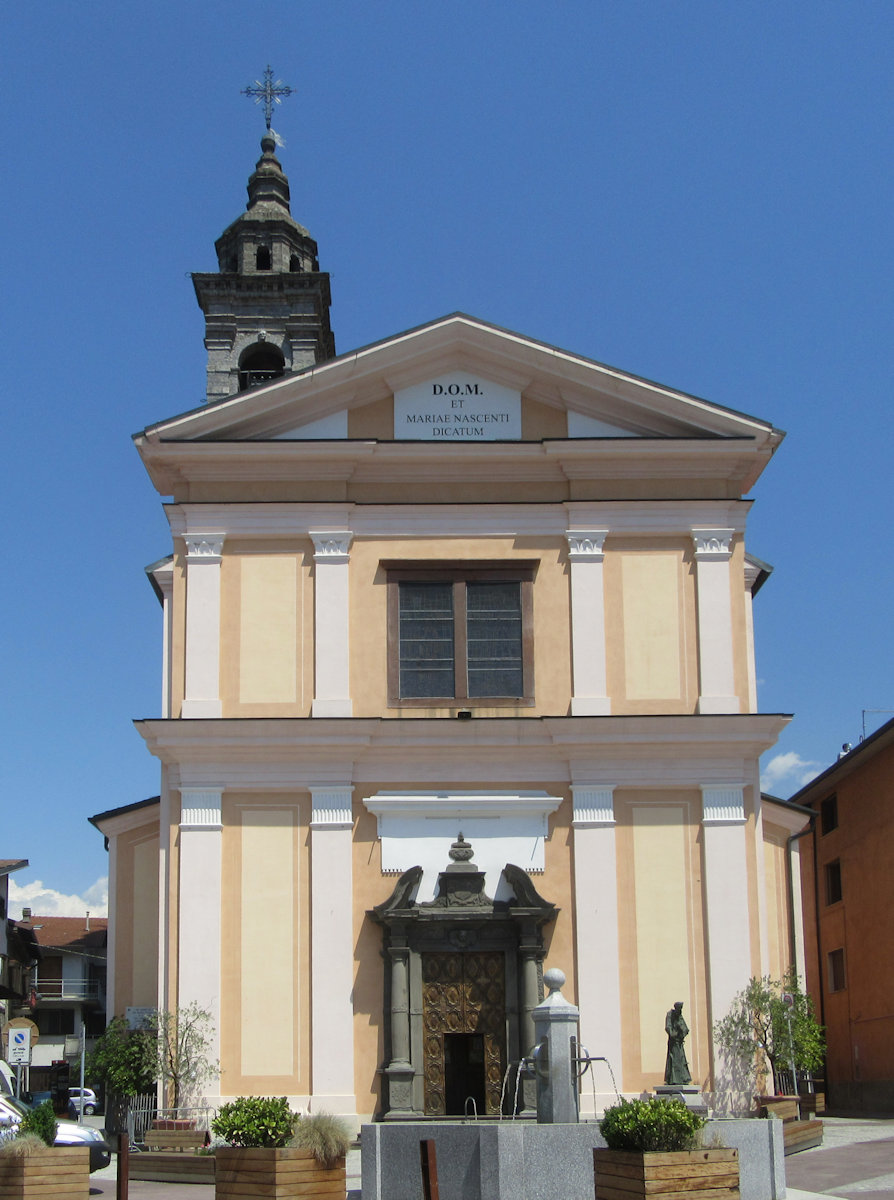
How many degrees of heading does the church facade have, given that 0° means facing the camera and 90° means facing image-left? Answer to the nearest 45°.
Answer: approximately 0°

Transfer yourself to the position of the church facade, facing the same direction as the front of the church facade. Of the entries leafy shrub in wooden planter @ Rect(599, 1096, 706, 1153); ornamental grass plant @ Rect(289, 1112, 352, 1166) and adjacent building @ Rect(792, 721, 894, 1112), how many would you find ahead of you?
2

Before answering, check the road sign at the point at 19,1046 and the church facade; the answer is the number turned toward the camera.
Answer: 2

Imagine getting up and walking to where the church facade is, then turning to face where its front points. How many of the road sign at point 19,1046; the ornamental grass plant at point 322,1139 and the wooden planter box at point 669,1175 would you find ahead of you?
2
